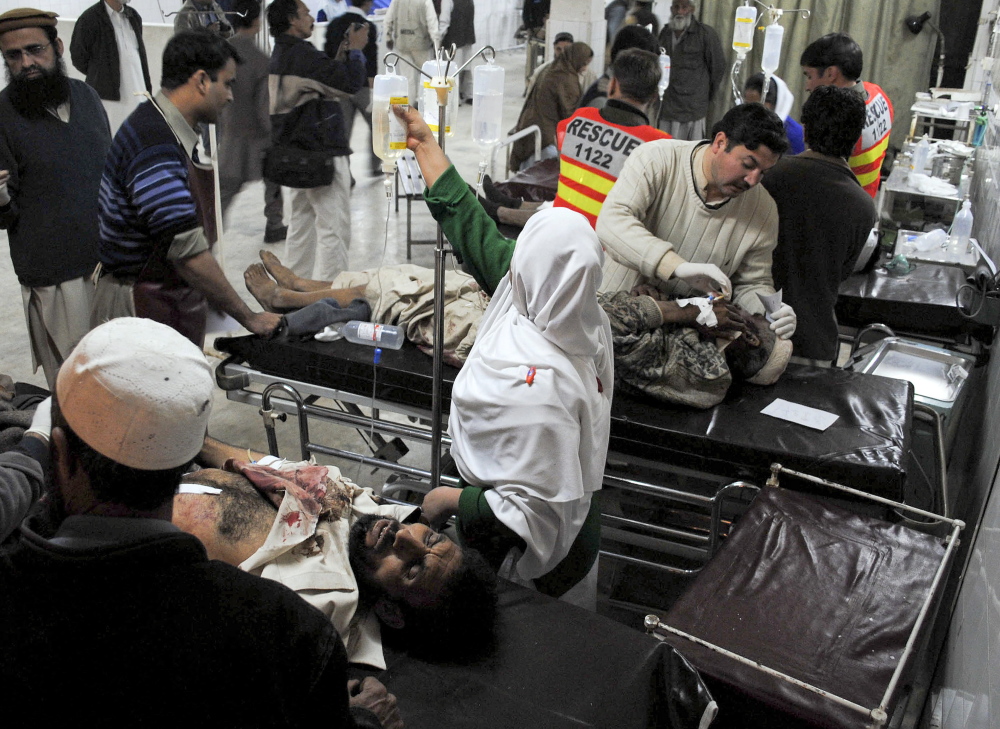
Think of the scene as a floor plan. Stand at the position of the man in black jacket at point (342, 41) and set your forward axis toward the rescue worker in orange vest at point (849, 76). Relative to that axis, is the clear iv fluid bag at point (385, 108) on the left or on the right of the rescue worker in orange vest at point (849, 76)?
right

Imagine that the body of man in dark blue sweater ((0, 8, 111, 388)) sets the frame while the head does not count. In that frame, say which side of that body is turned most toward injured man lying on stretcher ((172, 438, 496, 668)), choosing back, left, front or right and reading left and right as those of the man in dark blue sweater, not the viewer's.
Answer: front

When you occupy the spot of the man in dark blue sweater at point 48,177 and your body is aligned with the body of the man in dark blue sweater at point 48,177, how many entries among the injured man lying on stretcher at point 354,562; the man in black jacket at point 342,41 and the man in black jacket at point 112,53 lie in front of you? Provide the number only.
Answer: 1

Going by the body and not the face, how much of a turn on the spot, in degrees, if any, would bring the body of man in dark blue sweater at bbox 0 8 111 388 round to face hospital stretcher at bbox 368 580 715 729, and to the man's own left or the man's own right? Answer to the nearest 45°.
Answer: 0° — they already face it

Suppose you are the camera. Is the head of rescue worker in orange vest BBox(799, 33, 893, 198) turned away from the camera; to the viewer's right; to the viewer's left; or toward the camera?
to the viewer's left

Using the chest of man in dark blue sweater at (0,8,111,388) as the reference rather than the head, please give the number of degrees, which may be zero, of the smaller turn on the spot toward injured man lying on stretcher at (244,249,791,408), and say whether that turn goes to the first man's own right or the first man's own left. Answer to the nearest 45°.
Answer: approximately 45° to the first man's own left

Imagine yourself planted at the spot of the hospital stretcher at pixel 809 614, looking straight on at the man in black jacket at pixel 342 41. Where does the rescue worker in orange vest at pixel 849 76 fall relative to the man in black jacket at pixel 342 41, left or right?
right

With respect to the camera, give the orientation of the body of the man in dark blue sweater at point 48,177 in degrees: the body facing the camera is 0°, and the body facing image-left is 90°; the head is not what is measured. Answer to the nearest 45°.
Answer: approximately 0°

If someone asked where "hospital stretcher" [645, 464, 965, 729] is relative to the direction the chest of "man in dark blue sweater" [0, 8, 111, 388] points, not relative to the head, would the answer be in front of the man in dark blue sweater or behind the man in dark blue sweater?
in front

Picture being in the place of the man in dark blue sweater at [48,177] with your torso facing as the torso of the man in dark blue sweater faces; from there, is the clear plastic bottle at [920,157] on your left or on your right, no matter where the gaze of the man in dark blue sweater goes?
on your left
